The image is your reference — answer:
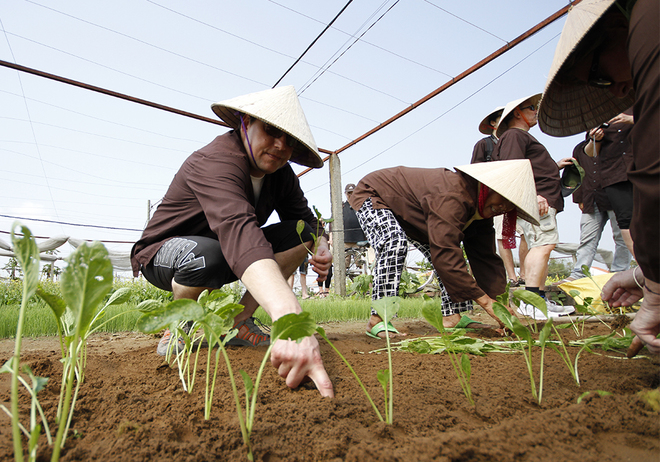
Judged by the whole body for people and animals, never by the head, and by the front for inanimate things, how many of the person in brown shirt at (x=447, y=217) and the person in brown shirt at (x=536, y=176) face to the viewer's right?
2

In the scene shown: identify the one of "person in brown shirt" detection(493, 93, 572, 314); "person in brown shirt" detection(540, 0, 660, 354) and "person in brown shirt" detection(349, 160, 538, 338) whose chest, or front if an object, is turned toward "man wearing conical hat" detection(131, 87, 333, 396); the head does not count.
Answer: "person in brown shirt" detection(540, 0, 660, 354)

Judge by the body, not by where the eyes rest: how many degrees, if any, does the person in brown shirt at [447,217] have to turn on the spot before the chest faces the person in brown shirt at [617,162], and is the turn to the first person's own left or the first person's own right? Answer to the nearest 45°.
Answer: approximately 45° to the first person's own left

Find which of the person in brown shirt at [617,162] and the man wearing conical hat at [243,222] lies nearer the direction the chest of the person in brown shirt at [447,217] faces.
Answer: the person in brown shirt

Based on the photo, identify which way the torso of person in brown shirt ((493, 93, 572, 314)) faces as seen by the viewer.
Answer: to the viewer's right

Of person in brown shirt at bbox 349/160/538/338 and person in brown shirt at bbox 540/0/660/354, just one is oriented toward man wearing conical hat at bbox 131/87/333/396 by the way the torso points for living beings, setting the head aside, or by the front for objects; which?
person in brown shirt at bbox 540/0/660/354

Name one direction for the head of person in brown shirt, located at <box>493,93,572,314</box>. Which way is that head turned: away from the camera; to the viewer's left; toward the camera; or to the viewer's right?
to the viewer's right

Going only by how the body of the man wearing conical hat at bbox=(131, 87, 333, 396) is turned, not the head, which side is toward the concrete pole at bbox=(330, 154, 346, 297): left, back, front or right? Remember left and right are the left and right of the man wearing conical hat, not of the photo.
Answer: left

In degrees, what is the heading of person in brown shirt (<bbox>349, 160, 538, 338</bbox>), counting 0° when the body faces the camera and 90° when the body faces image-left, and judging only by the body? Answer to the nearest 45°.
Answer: approximately 270°

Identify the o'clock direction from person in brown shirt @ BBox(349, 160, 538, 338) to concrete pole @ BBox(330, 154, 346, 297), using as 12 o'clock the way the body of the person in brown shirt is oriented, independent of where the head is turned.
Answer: The concrete pole is roughly at 8 o'clock from the person in brown shirt.
